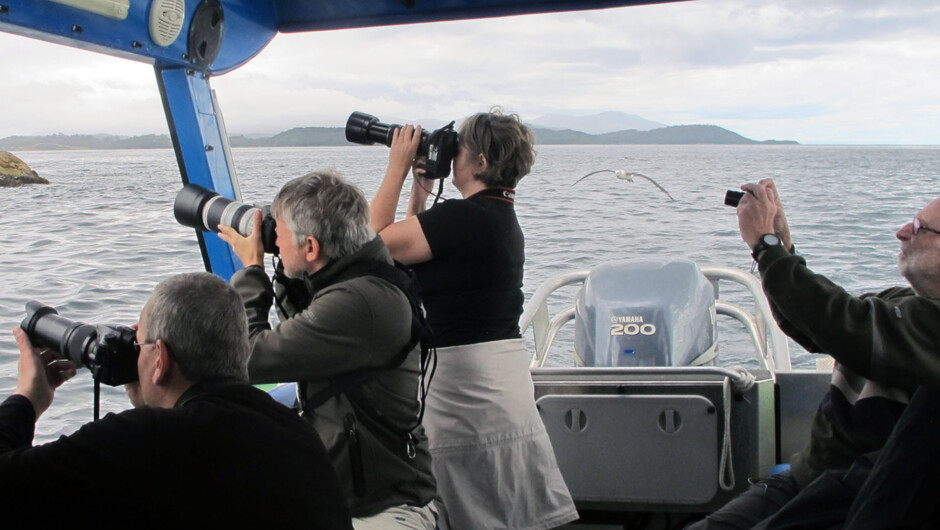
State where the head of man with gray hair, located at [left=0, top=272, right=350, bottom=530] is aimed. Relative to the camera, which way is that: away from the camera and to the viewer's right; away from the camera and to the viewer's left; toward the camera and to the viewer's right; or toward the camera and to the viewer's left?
away from the camera and to the viewer's left

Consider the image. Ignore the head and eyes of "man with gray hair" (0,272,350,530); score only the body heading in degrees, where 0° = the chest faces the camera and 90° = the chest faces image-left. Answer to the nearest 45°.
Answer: approximately 135°

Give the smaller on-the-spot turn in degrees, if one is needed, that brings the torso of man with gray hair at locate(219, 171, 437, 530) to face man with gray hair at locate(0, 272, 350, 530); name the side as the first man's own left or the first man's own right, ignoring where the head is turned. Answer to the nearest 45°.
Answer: approximately 45° to the first man's own left

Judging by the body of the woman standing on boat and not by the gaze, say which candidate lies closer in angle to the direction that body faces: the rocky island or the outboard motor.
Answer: the rocky island

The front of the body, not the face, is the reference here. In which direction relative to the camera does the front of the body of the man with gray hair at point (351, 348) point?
to the viewer's left

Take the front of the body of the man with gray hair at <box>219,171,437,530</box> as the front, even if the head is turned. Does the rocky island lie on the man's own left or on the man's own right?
on the man's own right

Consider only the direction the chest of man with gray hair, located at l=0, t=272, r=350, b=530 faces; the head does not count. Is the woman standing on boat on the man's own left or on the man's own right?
on the man's own right
